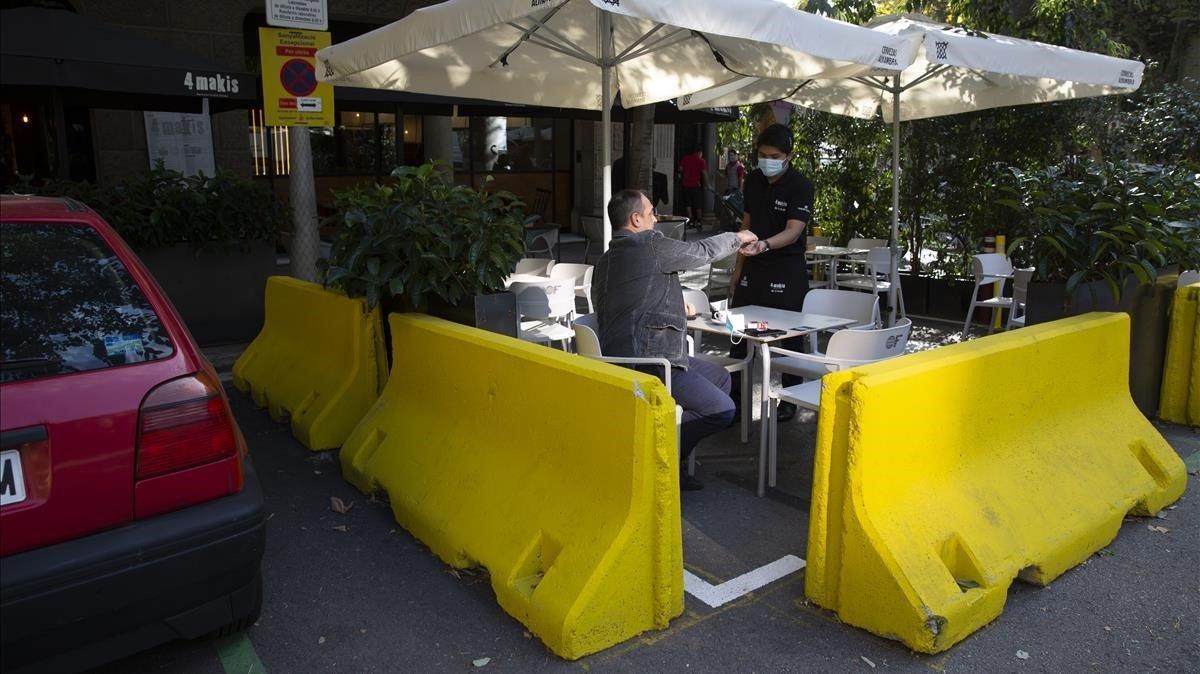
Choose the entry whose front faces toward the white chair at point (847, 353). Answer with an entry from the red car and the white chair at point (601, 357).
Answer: the white chair at point (601, 357)

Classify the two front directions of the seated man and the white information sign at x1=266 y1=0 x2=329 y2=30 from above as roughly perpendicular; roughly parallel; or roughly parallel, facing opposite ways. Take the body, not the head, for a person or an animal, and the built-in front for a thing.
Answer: roughly perpendicular

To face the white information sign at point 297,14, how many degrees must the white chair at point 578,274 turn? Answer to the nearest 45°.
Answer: approximately 135° to its right

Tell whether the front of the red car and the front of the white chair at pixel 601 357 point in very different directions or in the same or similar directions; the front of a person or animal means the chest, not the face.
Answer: very different directions

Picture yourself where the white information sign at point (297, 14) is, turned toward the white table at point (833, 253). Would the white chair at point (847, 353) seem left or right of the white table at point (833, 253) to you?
right

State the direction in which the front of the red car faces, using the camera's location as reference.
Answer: facing away from the viewer and to the left of the viewer

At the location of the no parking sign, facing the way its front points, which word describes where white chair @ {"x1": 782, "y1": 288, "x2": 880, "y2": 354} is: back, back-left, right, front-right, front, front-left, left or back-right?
front-left

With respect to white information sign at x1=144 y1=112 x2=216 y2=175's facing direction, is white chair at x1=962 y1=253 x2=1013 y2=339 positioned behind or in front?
in front

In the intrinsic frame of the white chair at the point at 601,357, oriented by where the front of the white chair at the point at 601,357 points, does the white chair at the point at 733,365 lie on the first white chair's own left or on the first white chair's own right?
on the first white chair's own left

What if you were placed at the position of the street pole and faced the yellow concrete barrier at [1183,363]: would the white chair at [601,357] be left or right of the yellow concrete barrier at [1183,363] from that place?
right

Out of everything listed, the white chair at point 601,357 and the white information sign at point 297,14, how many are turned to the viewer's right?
1
